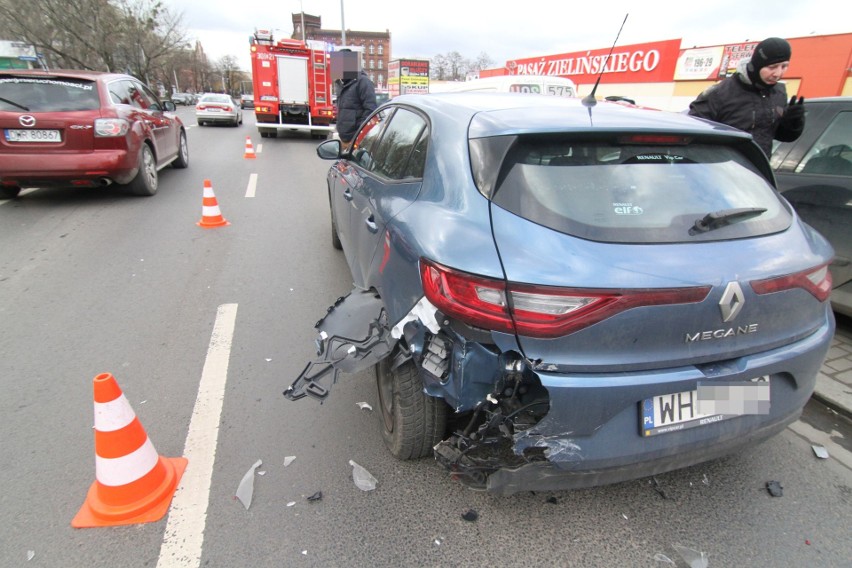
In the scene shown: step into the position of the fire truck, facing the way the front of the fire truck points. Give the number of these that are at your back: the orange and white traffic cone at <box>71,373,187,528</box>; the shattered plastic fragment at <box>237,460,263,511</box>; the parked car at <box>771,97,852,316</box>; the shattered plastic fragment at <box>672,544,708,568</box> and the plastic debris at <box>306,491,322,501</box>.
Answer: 5

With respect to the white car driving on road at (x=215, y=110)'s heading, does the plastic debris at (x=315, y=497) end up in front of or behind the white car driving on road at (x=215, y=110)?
behind

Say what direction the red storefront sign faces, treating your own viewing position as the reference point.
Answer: facing the viewer and to the left of the viewer

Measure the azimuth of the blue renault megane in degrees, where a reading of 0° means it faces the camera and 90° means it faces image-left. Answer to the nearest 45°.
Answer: approximately 135°

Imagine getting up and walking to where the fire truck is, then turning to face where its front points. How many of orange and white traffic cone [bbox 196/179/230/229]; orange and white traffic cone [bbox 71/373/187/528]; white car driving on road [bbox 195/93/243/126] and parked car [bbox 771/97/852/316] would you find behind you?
3

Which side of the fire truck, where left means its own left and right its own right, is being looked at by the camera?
back

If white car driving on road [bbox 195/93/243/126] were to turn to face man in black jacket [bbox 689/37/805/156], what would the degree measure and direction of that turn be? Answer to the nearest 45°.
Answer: approximately 180°

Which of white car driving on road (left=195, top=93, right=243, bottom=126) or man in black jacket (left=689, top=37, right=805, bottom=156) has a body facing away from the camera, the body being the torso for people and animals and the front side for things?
the white car driving on road

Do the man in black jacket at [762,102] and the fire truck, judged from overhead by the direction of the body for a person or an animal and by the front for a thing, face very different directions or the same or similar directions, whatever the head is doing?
very different directions

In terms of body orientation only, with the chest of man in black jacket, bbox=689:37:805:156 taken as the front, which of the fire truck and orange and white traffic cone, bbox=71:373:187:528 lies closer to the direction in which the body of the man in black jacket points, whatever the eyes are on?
the orange and white traffic cone

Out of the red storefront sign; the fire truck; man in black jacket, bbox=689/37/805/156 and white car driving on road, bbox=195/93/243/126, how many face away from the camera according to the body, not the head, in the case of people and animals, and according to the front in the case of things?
2

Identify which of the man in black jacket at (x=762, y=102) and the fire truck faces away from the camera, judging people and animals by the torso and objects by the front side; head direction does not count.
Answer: the fire truck

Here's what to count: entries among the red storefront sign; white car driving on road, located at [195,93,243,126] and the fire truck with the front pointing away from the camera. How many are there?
2

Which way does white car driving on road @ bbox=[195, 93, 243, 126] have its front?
away from the camera
